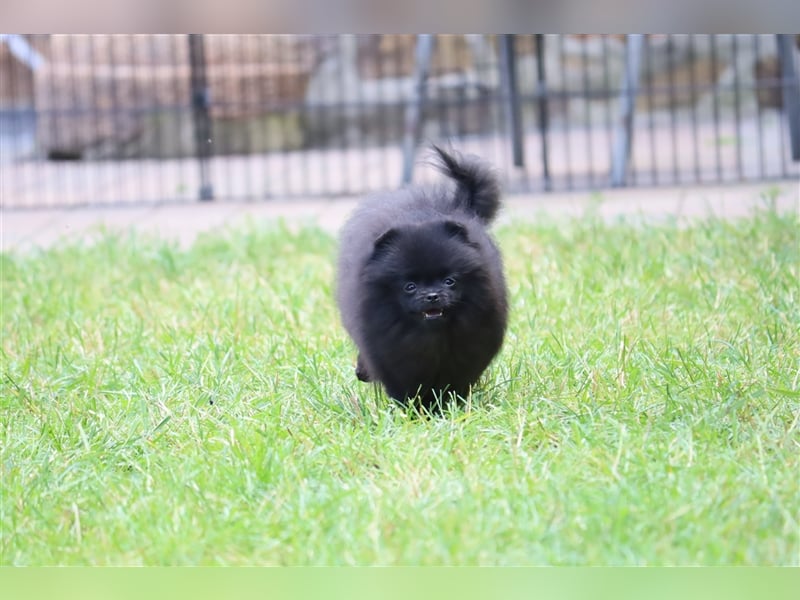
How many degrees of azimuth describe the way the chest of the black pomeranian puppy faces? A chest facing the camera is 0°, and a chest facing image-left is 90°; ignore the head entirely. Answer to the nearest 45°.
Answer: approximately 0°

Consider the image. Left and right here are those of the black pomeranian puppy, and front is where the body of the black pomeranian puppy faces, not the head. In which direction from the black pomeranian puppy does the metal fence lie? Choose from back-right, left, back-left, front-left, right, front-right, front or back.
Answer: back
